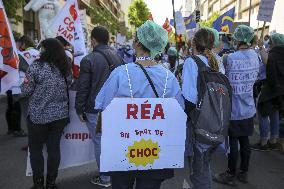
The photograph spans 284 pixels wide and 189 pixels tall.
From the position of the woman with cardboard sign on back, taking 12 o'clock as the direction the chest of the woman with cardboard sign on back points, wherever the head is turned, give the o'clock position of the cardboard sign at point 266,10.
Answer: The cardboard sign is roughly at 1 o'clock from the woman with cardboard sign on back.

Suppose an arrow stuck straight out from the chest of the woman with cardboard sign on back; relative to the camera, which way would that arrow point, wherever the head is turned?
away from the camera
